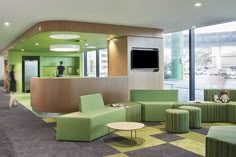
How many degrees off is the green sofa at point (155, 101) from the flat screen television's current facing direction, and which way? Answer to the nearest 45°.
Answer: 0° — it already faces it

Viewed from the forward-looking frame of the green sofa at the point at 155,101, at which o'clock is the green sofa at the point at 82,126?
the green sofa at the point at 82,126 is roughly at 1 o'clock from the green sofa at the point at 155,101.

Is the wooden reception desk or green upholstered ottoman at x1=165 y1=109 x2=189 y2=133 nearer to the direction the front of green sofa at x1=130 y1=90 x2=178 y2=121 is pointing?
the green upholstered ottoman

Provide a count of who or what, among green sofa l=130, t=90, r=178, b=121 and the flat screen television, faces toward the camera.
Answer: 2

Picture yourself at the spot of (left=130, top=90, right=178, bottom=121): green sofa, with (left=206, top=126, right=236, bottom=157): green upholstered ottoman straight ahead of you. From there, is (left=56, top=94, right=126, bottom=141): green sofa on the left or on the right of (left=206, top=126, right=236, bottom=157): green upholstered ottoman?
right

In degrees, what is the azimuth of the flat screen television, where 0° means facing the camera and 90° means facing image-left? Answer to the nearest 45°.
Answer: approximately 0°

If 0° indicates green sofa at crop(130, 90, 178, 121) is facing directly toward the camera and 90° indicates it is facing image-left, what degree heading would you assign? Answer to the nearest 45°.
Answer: approximately 0°

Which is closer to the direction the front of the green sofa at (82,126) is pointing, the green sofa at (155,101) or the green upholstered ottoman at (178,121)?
the green upholstered ottoman

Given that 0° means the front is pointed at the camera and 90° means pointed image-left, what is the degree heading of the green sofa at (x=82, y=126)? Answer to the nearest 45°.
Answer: approximately 315°

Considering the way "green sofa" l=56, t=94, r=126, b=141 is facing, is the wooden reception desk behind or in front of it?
behind
